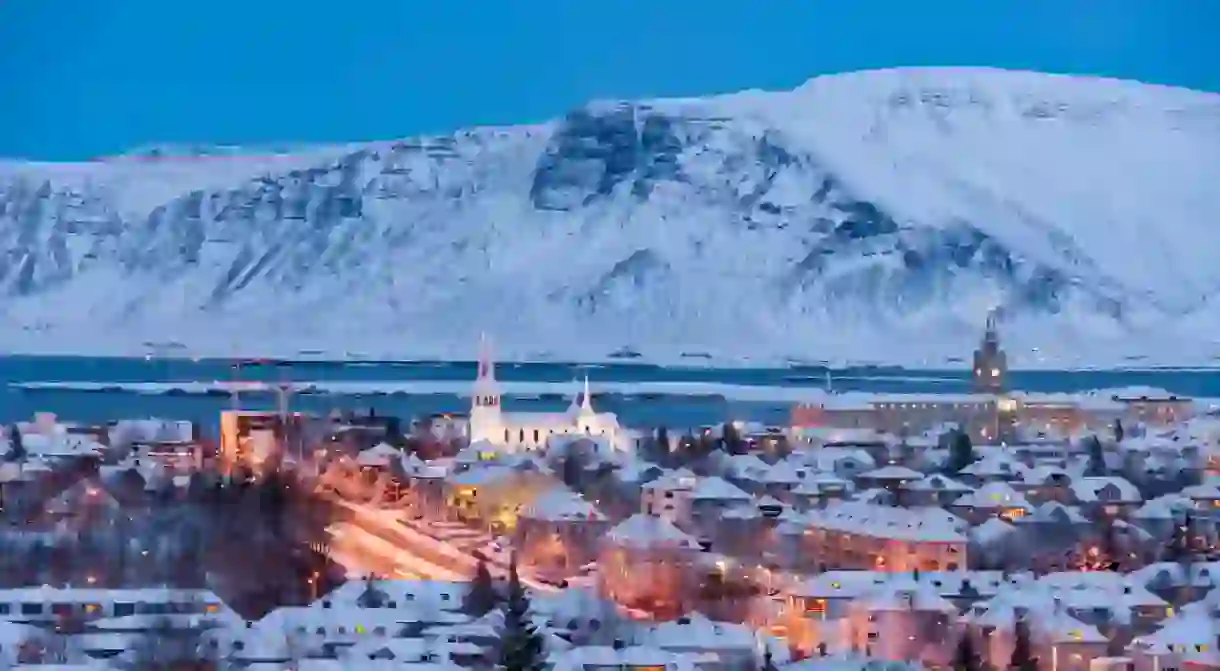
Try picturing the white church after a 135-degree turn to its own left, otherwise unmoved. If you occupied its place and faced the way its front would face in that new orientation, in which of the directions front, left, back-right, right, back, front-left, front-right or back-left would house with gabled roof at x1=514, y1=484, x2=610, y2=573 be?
front-right

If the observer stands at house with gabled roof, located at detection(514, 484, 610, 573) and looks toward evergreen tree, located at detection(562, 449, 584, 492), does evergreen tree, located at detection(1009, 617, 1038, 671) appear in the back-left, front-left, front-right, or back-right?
back-right

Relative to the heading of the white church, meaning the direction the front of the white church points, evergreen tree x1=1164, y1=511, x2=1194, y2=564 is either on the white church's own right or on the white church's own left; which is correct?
on the white church's own left

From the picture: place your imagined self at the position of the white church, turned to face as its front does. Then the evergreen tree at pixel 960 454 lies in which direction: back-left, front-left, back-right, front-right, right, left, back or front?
back-left

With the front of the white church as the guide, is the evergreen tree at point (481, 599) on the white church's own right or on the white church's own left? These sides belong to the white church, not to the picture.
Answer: on the white church's own left

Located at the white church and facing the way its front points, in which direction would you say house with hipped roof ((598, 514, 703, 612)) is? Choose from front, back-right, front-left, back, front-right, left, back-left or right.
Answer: left

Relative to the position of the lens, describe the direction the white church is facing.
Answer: facing to the left of the viewer

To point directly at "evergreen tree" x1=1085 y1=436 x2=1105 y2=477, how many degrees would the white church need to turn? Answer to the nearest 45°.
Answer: approximately 135° to its left

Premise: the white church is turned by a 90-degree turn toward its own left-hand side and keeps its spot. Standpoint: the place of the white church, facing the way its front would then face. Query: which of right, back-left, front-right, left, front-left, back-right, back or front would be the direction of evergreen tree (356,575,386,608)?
front

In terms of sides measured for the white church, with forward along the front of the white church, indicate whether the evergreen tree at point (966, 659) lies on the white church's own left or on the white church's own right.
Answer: on the white church's own left
